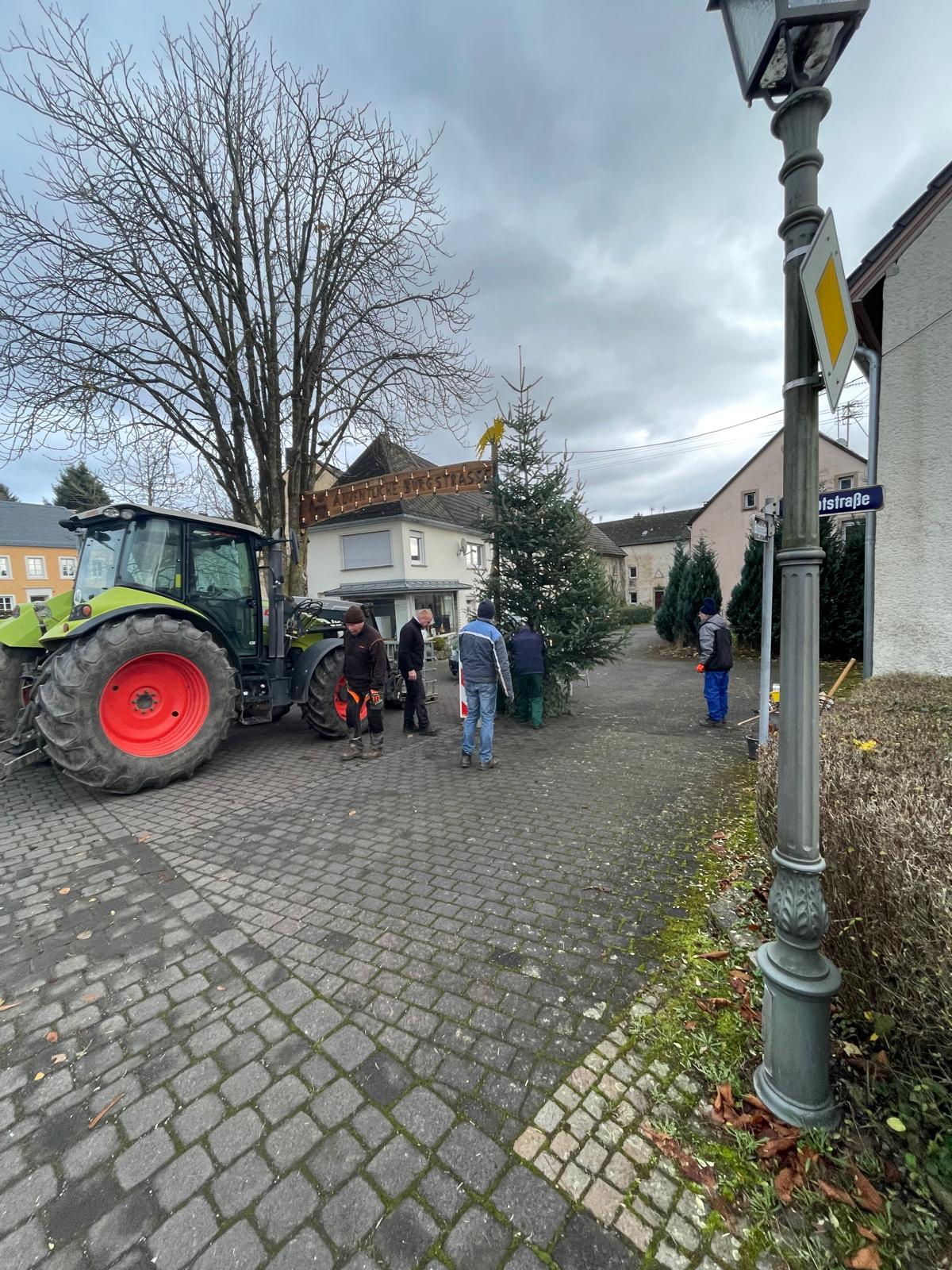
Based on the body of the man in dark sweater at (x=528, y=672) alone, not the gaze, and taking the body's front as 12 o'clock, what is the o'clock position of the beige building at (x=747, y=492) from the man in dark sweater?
The beige building is roughly at 1 o'clock from the man in dark sweater.

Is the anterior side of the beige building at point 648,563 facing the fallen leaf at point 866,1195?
yes

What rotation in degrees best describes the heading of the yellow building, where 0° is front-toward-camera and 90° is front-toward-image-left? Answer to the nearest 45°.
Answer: approximately 0°

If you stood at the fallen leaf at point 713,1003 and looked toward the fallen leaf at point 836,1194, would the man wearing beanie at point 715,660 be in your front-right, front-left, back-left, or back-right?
back-left

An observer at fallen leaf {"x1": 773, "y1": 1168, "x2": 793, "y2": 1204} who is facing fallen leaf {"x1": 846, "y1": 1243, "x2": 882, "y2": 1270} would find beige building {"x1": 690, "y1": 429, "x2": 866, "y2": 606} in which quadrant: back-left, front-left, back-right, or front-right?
back-left

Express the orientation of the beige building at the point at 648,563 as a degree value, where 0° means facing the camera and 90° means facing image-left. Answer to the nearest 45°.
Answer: approximately 0°

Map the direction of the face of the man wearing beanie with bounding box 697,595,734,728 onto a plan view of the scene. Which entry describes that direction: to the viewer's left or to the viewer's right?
to the viewer's left

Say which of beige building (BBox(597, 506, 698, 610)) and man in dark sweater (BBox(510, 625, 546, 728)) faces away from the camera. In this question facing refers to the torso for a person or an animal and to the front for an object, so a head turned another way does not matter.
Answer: the man in dark sweater

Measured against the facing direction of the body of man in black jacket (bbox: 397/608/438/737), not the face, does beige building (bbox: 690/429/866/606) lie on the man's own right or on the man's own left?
on the man's own left

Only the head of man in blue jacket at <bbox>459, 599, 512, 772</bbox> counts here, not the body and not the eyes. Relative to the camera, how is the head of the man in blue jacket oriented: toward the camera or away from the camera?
away from the camera

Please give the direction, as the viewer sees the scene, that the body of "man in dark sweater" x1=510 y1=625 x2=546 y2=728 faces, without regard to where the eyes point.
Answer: away from the camera

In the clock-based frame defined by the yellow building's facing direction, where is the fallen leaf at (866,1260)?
The fallen leaf is roughly at 12 o'clock from the yellow building.

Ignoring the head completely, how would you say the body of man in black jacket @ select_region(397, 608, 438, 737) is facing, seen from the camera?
to the viewer's right

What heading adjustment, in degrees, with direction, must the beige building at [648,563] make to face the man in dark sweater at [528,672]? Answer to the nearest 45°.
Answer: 0° — it already faces them
